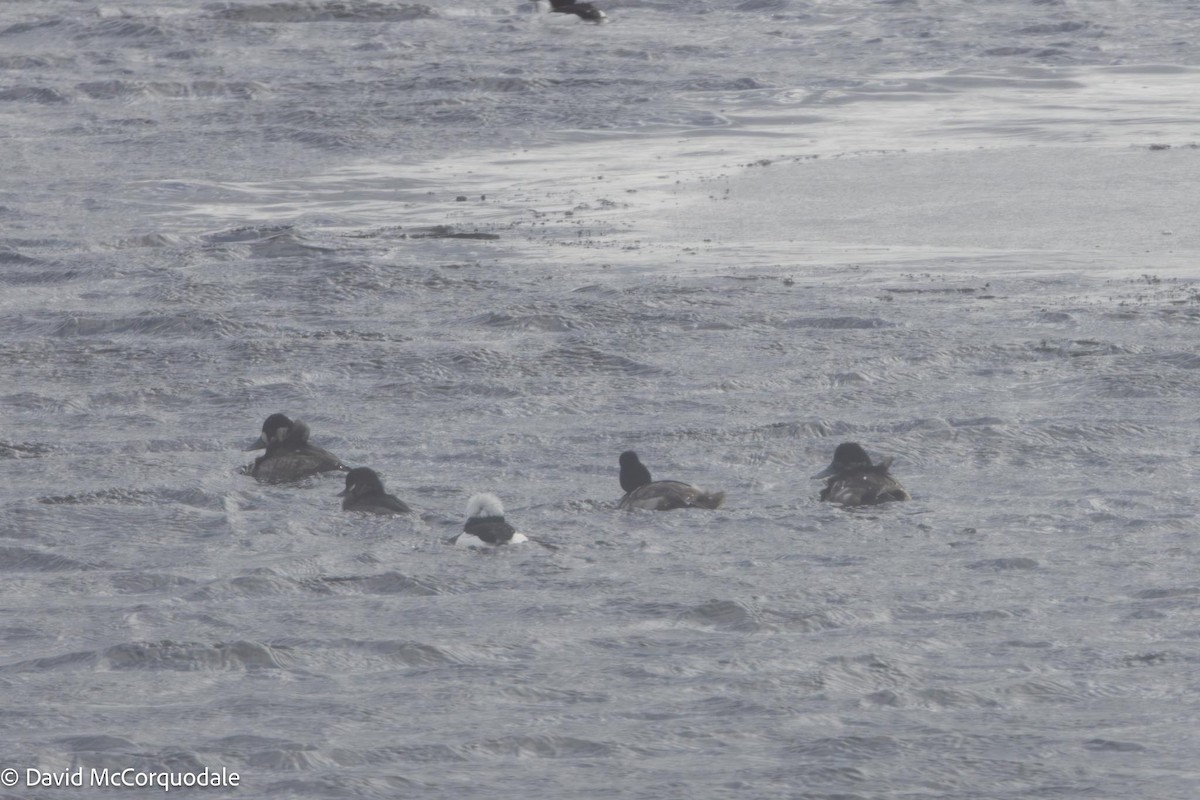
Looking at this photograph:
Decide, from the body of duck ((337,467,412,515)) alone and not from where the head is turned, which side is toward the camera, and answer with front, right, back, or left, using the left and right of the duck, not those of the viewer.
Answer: left

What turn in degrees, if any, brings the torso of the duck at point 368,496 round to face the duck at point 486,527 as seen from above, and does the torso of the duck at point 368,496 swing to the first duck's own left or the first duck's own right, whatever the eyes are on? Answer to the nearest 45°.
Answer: approximately 135° to the first duck's own left

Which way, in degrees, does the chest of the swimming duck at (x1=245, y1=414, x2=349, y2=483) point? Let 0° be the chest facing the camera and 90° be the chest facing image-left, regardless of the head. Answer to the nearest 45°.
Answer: approximately 90°

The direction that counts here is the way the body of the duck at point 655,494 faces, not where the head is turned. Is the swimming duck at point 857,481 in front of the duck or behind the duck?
behind

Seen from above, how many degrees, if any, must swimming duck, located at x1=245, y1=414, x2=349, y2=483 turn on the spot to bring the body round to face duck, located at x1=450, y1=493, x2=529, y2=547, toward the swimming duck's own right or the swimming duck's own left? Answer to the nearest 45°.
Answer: approximately 135° to the swimming duck's own left

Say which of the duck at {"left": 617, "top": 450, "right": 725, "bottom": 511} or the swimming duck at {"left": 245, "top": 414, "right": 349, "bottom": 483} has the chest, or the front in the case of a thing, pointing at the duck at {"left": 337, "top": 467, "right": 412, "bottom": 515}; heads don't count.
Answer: the duck at {"left": 617, "top": 450, "right": 725, "bottom": 511}

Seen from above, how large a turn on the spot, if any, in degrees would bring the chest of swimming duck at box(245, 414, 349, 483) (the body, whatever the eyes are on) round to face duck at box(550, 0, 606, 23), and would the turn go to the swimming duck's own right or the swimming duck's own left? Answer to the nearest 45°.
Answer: approximately 90° to the swimming duck's own right

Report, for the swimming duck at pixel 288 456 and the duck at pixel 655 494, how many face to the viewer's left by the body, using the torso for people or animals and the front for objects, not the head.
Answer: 2

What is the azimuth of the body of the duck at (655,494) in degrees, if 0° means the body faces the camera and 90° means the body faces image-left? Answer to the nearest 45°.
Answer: approximately 90°
